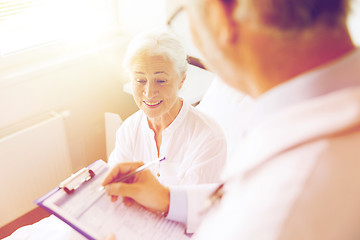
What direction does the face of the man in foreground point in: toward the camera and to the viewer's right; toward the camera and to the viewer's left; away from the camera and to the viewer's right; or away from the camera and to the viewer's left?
away from the camera and to the viewer's left

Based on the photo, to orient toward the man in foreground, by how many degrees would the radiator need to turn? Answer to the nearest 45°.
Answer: approximately 45° to its right

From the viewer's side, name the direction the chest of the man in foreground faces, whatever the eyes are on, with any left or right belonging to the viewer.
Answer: facing away from the viewer and to the left of the viewer

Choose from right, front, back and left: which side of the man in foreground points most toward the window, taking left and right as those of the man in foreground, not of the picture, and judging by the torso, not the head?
front

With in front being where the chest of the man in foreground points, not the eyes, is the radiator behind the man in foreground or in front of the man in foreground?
in front

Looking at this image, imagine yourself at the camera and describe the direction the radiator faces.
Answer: facing the viewer and to the right of the viewer

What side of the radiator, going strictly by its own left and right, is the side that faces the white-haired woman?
front

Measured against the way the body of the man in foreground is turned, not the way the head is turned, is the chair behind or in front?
in front
